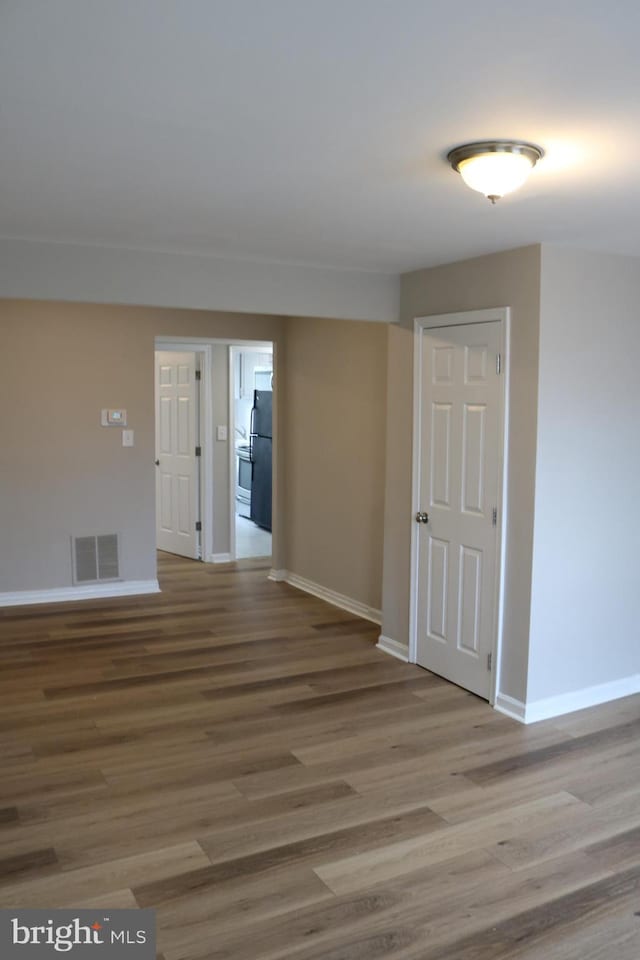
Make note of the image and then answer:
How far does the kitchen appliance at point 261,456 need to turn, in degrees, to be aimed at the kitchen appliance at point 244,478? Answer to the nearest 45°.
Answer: approximately 90° to its right

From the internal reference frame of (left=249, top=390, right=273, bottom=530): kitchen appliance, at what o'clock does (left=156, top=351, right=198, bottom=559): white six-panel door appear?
The white six-panel door is roughly at 10 o'clock from the kitchen appliance.

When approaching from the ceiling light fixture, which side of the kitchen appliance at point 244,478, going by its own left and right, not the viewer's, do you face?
left

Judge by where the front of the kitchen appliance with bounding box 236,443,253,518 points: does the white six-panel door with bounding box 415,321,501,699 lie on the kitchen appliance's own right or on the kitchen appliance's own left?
on the kitchen appliance's own left

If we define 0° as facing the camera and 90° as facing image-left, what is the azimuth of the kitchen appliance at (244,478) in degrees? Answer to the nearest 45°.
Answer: approximately 90°

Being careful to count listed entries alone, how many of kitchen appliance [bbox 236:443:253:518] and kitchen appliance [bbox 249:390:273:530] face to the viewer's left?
2

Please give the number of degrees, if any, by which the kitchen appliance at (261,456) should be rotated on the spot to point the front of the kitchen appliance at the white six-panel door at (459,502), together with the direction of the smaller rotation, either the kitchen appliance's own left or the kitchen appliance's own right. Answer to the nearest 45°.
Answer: approximately 90° to the kitchen appliance's own left

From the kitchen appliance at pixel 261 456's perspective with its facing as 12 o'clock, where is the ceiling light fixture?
The ceiling light fixture is roughly at 9 o'clock from the kitchen appliance.
